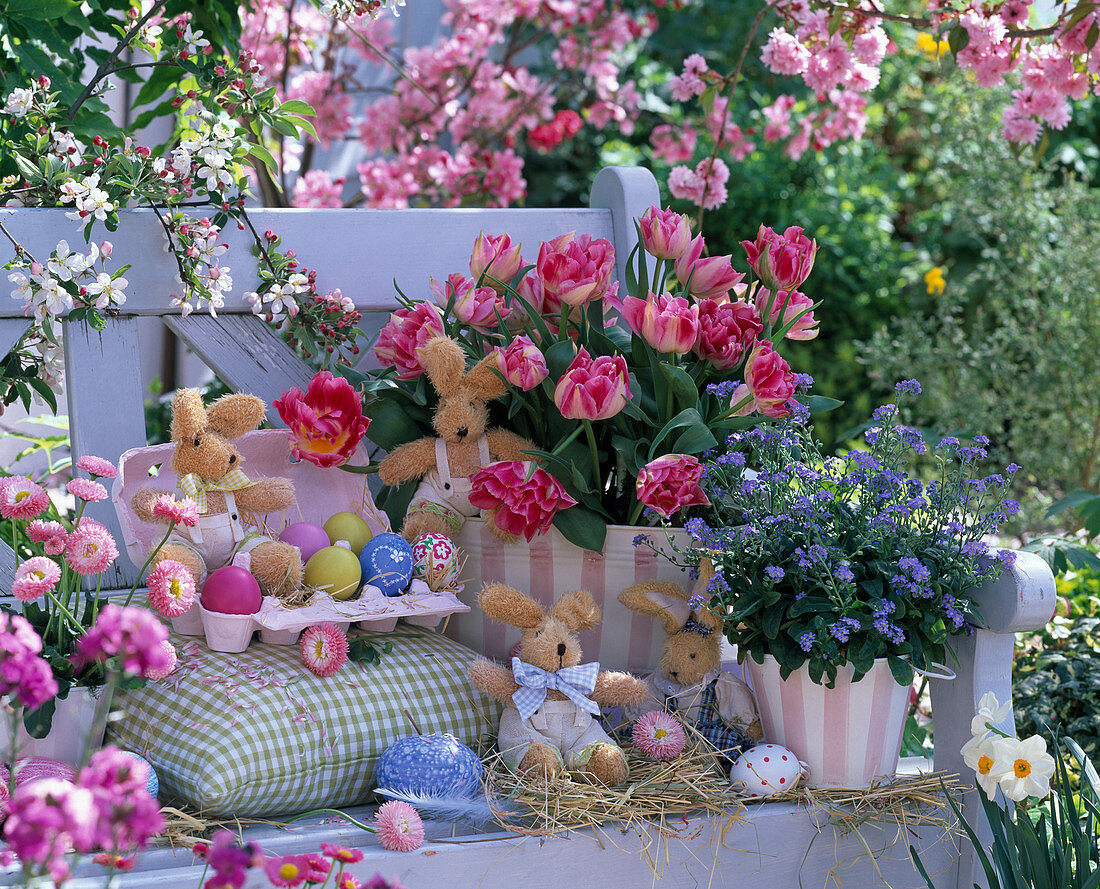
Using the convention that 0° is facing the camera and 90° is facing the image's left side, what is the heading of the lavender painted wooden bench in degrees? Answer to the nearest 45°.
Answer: approximately 0°

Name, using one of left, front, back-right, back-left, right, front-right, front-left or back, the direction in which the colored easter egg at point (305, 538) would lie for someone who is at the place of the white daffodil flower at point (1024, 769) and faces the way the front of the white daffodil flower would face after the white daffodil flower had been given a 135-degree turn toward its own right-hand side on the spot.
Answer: front-left

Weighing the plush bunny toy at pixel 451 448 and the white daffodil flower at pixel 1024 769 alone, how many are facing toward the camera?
2

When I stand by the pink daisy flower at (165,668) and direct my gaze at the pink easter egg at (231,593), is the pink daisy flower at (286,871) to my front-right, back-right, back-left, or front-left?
back-right

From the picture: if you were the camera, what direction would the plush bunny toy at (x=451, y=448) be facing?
facing the viewer

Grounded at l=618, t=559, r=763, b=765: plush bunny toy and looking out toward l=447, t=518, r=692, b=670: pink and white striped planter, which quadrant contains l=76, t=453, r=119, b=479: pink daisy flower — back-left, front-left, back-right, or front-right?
front-left

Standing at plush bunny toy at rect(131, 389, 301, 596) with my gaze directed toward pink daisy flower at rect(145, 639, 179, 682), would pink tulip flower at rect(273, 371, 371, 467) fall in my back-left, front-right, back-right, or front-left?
back-left

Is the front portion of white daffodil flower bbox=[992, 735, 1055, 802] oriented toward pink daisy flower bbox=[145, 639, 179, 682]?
no
